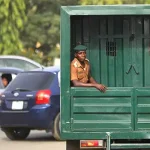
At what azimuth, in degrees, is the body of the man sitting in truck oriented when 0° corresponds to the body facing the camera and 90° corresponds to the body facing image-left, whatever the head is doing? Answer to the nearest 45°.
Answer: approximately 315°

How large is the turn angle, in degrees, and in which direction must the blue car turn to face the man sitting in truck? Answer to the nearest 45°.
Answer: approximately 135° to its right

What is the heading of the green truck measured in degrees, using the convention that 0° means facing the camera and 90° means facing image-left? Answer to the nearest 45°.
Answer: approximately 180°

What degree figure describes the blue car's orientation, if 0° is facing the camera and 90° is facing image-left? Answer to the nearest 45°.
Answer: approximately 225°

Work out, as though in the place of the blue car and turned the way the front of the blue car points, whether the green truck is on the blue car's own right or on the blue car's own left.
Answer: on the blue car's own right
